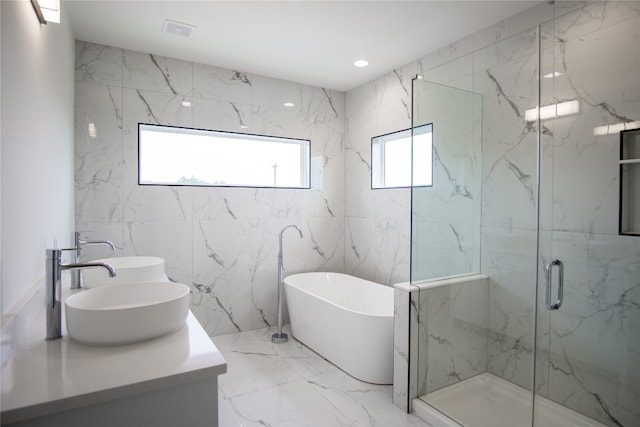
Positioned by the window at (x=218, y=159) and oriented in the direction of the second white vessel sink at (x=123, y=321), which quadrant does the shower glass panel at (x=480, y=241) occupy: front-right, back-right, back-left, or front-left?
front-left

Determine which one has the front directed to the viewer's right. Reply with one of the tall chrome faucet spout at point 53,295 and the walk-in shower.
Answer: the tall chrome faucet spout

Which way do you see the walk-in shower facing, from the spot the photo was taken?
facing the viewer and to the left of the viewer

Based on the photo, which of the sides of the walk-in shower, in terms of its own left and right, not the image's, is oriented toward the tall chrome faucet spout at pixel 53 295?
front

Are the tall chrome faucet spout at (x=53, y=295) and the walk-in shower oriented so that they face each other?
yes

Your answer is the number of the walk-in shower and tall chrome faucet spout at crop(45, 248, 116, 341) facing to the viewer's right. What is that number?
1

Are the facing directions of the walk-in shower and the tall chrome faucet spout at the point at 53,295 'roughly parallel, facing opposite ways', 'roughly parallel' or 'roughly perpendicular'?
roughly parallel, facing opposite ways

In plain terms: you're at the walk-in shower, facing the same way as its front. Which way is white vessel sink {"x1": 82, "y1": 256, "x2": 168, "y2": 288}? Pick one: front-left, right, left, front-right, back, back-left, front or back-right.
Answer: front

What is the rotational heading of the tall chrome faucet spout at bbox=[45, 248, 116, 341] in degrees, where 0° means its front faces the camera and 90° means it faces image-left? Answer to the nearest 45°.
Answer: approximately 270°

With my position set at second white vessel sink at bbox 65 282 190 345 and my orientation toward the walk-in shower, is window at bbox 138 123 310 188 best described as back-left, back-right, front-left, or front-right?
front-left

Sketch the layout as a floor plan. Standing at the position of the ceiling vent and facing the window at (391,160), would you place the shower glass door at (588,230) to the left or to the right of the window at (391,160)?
right

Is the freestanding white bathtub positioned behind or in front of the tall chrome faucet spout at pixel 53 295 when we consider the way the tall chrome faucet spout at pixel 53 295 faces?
in front

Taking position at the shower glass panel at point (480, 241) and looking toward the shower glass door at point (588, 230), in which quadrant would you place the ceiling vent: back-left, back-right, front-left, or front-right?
back-right

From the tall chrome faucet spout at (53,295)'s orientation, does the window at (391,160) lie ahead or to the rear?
ahead

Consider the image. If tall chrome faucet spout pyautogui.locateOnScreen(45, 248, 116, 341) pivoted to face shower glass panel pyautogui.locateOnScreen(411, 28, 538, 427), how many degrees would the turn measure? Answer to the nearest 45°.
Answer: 0° — it already faces it
